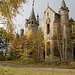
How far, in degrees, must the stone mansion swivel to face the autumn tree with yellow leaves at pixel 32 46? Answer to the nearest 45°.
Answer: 0° — it already faces it

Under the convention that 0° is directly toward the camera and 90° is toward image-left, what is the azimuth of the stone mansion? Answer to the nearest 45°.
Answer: approximately 45°
